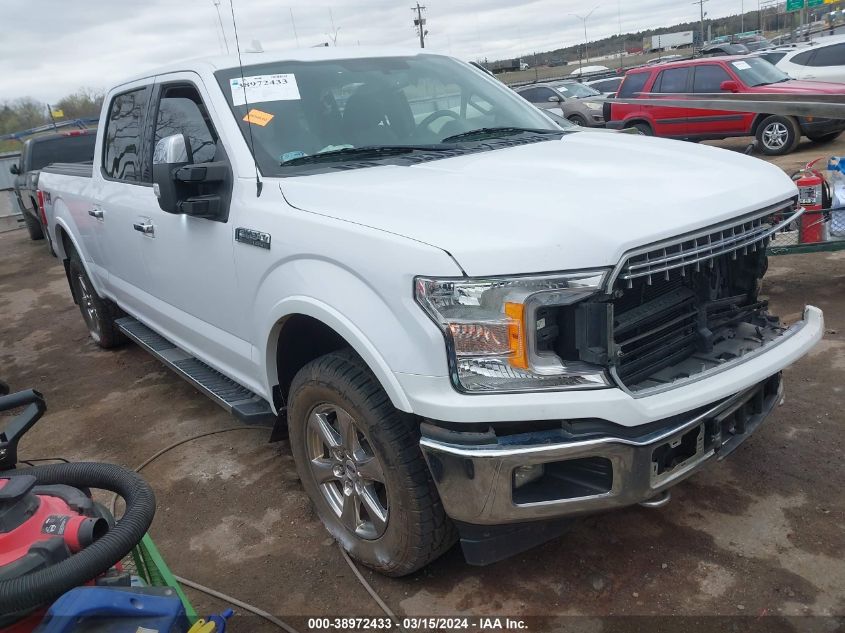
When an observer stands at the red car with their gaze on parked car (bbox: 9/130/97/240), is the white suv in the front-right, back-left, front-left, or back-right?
back-right

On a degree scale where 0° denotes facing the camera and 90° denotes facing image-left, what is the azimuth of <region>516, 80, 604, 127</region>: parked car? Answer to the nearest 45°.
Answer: approximately 315°

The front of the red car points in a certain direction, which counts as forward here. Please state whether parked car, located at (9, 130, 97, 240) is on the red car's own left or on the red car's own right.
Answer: on the red car's own right

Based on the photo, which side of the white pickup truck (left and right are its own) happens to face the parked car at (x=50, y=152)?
back

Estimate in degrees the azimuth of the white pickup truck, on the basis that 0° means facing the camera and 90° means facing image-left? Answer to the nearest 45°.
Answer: approximately 315°

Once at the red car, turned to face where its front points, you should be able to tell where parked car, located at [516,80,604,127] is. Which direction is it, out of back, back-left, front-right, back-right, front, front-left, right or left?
back

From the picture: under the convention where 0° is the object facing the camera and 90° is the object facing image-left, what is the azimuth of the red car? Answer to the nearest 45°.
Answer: approximately 315°

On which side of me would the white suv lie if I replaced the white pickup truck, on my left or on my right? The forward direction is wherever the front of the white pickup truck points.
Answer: on my left

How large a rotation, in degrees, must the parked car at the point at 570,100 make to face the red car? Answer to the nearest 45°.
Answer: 0° — it already faces it
